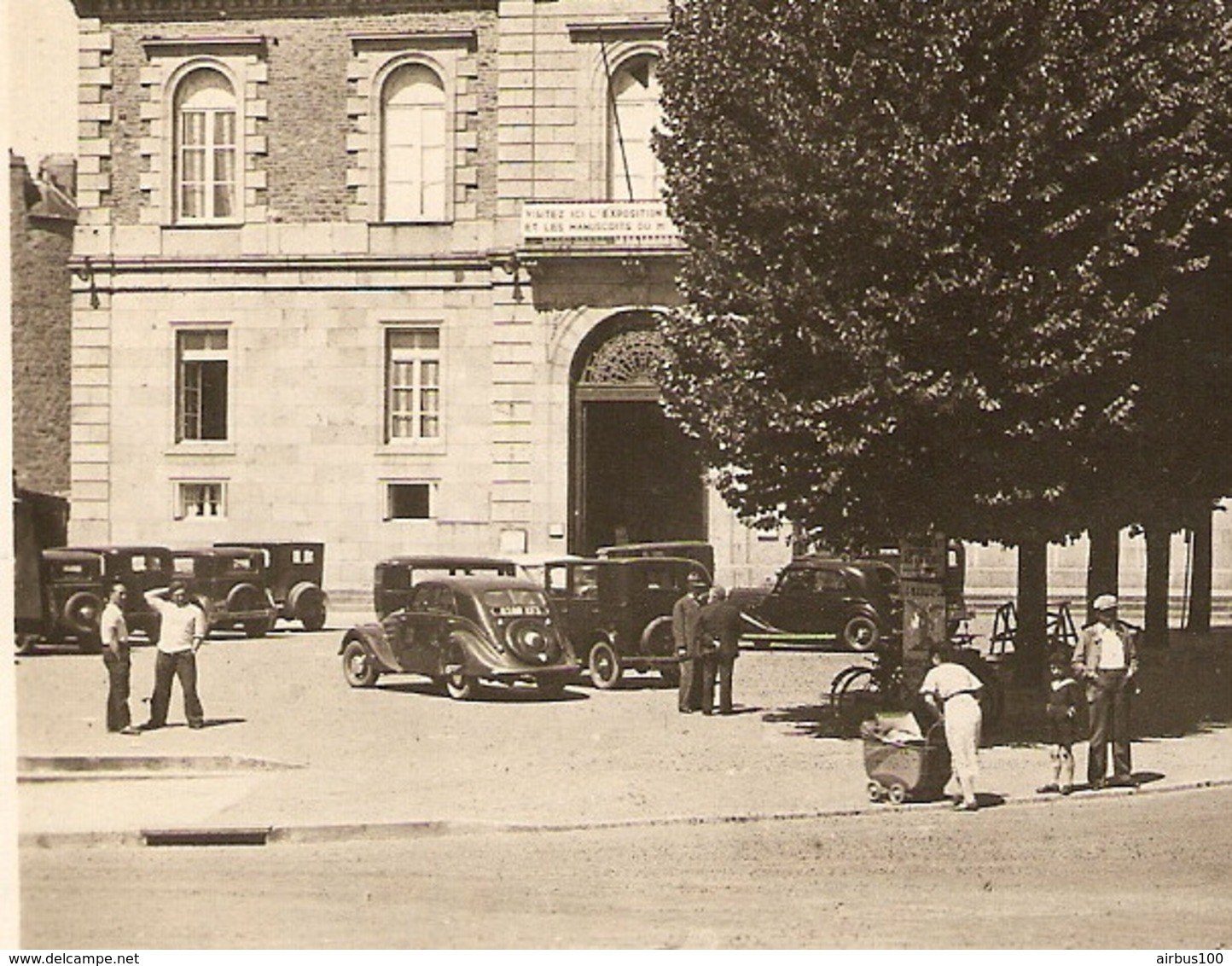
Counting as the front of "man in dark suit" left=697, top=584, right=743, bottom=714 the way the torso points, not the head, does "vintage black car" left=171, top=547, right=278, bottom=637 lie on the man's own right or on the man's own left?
on the man's own left

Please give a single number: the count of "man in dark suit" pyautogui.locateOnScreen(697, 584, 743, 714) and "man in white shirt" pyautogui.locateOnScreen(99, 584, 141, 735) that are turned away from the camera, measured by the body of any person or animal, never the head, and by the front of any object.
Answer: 1

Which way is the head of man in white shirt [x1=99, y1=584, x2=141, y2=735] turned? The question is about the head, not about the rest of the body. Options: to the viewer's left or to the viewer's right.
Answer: to the viewer's right

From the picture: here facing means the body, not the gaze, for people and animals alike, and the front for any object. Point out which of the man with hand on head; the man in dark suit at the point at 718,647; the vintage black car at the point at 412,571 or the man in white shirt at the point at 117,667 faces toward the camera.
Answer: the man with hand on head

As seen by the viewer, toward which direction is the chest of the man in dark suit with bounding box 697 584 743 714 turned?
away from the camera

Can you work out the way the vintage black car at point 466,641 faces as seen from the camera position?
facing away from the viewer and to the left of the viewer

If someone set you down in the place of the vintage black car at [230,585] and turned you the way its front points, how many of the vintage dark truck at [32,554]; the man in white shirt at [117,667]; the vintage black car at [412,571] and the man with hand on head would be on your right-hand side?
1
